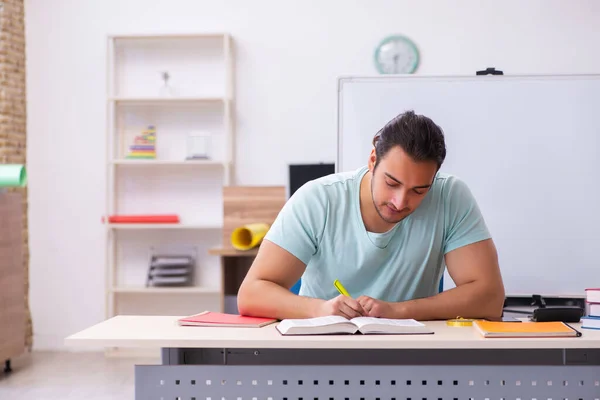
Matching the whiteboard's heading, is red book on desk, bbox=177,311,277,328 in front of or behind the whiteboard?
in front

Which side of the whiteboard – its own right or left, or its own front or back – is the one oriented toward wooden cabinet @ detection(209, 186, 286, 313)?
right

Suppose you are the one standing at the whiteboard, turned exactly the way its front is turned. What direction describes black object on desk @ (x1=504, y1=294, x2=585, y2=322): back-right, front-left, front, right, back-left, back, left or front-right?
front

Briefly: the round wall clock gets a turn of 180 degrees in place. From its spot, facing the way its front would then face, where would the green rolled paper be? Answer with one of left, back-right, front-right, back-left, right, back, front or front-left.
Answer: back-left

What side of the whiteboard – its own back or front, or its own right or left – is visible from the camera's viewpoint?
front

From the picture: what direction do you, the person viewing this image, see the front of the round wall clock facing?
facing the viewer

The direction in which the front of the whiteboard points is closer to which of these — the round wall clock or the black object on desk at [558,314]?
the black object on desk

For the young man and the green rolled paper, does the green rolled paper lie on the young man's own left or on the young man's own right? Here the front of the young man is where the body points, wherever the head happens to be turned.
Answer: on the young man's own right

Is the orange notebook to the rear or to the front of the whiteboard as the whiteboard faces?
to the front

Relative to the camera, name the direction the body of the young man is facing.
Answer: toward the camera

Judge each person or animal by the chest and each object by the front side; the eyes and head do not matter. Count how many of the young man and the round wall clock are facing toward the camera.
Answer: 2
